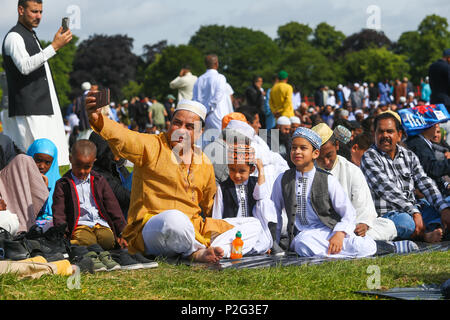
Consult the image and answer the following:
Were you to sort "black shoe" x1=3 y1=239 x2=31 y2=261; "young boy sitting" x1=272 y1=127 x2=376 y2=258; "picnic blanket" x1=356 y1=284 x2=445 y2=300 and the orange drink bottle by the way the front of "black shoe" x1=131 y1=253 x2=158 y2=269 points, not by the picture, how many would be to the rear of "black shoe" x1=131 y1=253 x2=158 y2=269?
1

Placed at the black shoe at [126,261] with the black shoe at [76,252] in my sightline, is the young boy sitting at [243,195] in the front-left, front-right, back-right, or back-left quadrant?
back-right

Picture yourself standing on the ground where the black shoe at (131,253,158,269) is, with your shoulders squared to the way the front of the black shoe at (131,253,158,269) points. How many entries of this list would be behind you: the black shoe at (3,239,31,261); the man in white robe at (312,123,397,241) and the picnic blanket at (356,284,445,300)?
1

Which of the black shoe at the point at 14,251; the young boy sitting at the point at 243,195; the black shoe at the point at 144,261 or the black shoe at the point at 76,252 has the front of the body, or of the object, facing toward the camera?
the young boy sitting

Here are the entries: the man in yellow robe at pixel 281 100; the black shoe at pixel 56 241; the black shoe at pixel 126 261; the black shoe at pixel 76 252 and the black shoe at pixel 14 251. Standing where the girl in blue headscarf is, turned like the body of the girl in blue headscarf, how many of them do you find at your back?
1

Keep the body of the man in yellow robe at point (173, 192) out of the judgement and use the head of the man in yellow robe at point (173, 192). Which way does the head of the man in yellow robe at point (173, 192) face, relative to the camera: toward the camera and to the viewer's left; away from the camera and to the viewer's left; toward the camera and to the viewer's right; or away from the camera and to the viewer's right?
toward the camera and to the viewer's left

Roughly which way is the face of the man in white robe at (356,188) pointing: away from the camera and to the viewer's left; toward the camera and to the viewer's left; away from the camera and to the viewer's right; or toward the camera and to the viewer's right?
toward the camera and to the viewer's left

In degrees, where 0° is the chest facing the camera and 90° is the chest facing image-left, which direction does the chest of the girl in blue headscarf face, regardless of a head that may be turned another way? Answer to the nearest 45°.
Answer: approximately 45°

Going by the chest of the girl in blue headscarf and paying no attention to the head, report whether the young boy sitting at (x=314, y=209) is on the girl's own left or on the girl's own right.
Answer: on the girl's own left

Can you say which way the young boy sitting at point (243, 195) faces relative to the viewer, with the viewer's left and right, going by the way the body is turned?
facing the viewer

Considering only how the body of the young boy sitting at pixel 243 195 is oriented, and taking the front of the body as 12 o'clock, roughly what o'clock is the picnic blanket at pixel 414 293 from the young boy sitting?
The picnic blanket is roughly at 11 o'clock from the young boy sitting.

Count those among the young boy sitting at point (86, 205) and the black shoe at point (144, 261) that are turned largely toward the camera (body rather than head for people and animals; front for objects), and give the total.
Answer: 1

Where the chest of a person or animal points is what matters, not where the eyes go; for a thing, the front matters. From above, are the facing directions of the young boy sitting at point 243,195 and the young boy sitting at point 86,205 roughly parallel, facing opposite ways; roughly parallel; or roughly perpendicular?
roughly parallel

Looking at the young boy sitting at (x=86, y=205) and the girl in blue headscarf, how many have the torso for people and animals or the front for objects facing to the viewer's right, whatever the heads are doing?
0

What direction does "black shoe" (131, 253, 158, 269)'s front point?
to the viewer's right

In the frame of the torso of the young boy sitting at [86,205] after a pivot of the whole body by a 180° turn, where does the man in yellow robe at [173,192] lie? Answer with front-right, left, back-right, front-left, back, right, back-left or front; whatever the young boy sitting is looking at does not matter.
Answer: back-right
